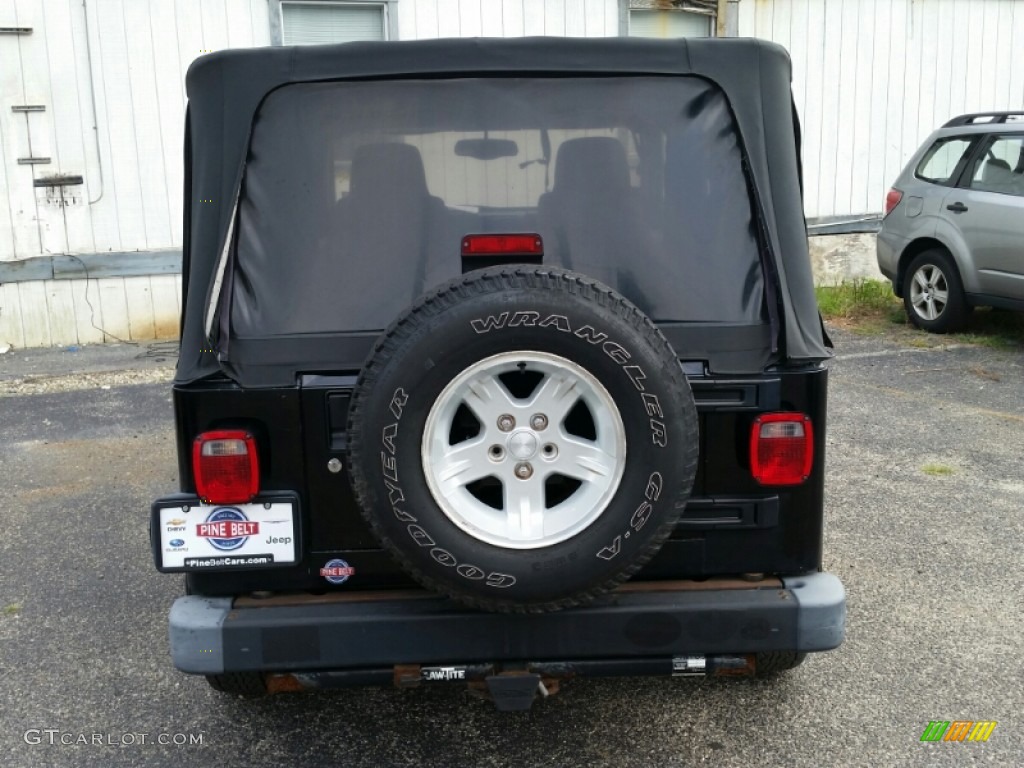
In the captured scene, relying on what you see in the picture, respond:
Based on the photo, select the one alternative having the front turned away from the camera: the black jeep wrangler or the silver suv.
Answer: the black jeep wrangler

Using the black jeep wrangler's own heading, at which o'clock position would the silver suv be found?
The silver suv is roughly at 1 o'clock from the black jeep wrangler.

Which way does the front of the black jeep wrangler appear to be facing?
away from the camera
